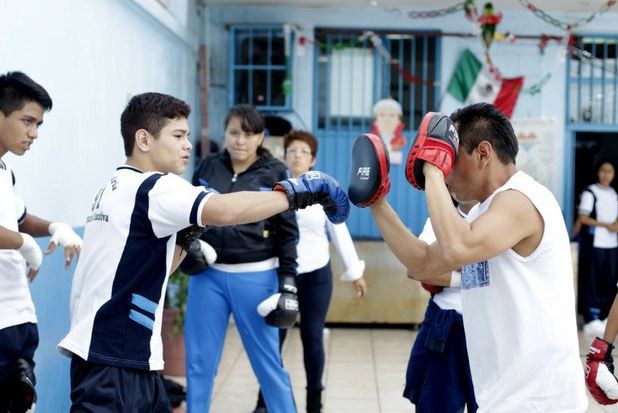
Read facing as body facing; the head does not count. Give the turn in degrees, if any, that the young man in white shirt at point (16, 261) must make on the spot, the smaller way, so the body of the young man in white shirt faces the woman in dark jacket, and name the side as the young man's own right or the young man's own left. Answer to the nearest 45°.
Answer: approximately 90° to the young man's own left

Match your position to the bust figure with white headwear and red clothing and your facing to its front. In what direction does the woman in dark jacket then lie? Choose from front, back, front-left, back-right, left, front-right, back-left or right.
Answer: front

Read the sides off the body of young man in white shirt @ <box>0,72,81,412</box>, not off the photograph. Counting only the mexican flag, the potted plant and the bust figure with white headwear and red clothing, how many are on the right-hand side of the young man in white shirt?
0

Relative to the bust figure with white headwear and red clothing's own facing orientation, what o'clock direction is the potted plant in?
The potted plant is roughly at 1 o'clock from the bust figure with white headwear and red clothing.

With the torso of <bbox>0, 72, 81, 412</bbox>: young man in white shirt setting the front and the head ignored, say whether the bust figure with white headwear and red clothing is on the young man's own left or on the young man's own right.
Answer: on the young man's own left

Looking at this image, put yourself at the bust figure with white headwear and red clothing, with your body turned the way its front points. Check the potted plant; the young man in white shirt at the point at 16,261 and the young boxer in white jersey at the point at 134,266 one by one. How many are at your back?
0

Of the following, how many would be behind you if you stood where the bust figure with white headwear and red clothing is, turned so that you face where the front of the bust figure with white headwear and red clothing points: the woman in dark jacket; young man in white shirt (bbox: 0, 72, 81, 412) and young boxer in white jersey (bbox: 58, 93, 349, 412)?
0

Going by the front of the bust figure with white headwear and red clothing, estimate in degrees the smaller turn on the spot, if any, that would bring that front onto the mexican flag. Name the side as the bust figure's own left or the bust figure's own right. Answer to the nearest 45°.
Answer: approximately 90° to the bust figure's own left

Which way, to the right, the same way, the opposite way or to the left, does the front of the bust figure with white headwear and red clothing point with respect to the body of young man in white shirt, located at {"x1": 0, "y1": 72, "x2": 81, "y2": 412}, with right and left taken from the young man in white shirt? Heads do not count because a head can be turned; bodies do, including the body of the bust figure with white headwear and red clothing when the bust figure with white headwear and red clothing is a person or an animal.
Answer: to the right

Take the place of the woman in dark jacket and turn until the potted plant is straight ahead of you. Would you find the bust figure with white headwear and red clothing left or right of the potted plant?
right

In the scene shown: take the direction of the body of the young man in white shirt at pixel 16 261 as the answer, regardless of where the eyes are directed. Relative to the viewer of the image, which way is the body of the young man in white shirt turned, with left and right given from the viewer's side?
facing the viewer and to the right of the viewer

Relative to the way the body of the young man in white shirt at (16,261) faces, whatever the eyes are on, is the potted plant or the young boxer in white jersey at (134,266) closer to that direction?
the young boxer in white jersey

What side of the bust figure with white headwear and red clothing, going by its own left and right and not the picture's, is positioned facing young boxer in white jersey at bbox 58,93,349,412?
front

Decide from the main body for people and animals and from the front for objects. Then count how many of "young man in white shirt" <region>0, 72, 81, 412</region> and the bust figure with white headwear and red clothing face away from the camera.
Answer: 0

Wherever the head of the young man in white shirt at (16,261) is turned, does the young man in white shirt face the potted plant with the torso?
no

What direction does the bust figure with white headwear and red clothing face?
toward the camera
